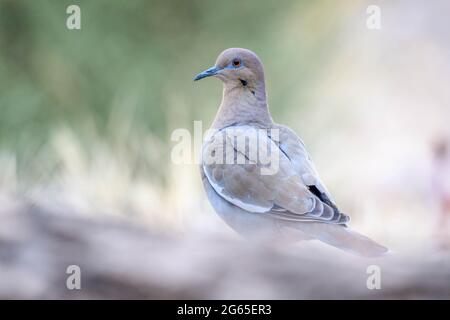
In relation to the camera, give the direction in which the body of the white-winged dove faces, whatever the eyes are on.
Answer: to the viewer's left
